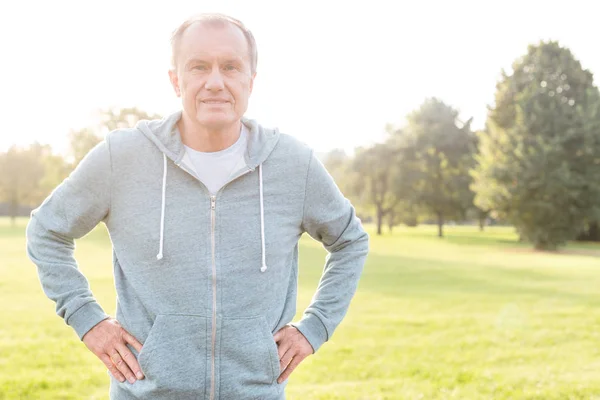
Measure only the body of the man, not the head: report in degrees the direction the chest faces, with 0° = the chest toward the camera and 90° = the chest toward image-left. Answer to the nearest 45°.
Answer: approximately 0°

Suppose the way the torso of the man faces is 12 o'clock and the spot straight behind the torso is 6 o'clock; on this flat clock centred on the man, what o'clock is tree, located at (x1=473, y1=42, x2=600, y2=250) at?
The tree is roughly at 7 o'clock from the man.
